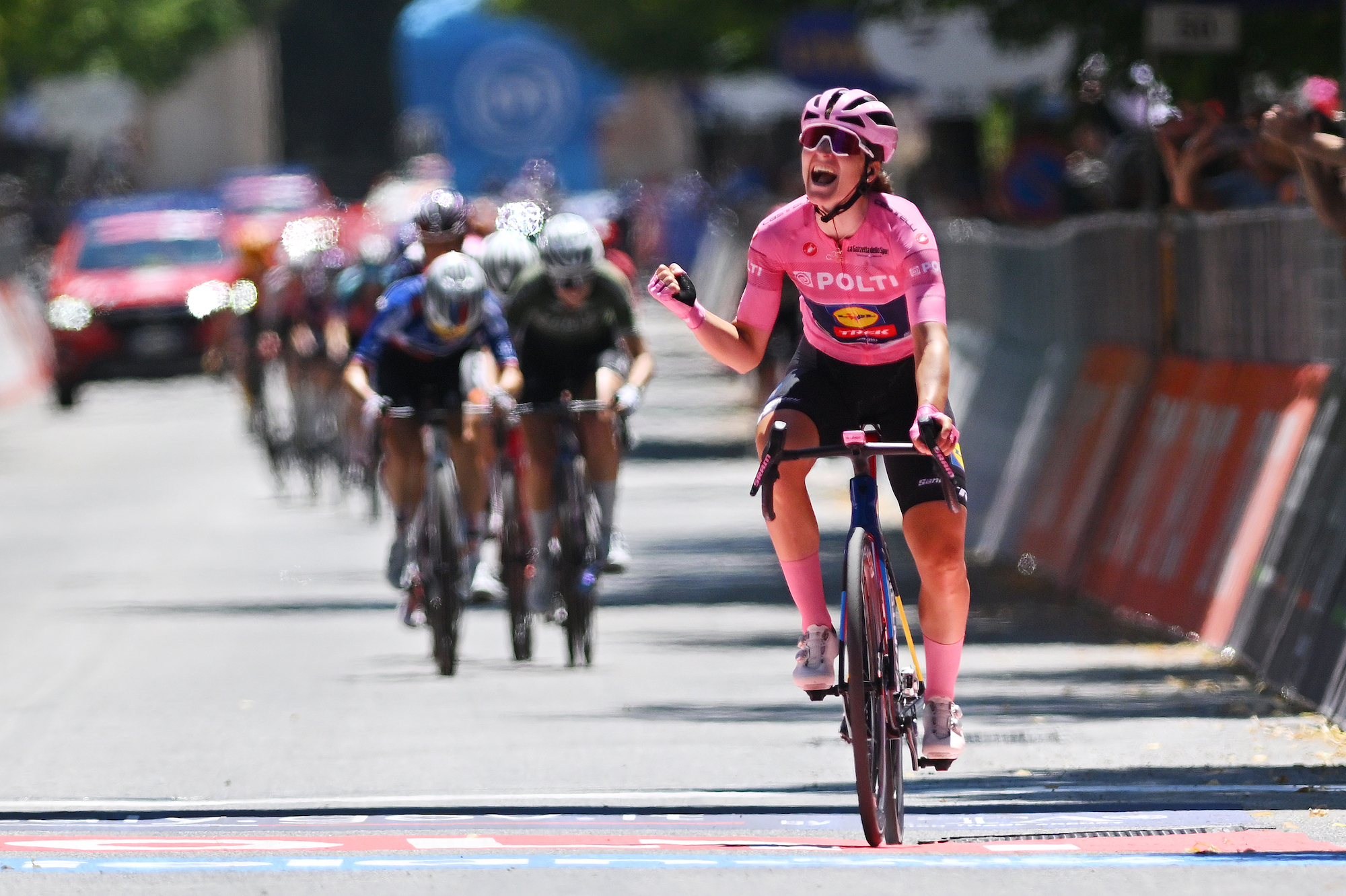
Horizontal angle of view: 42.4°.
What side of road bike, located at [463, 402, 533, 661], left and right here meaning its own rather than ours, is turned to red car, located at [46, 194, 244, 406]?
back

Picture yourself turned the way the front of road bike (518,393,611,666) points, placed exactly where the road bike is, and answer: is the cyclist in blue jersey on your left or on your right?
on your right

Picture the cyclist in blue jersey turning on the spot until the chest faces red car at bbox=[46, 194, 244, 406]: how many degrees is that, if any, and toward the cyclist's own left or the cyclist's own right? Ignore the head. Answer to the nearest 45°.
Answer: approximately 180°
